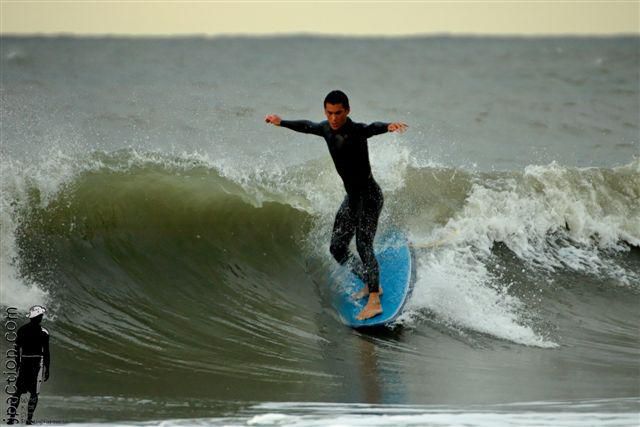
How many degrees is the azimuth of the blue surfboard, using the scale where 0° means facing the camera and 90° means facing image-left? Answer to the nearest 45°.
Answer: approximately 0°
